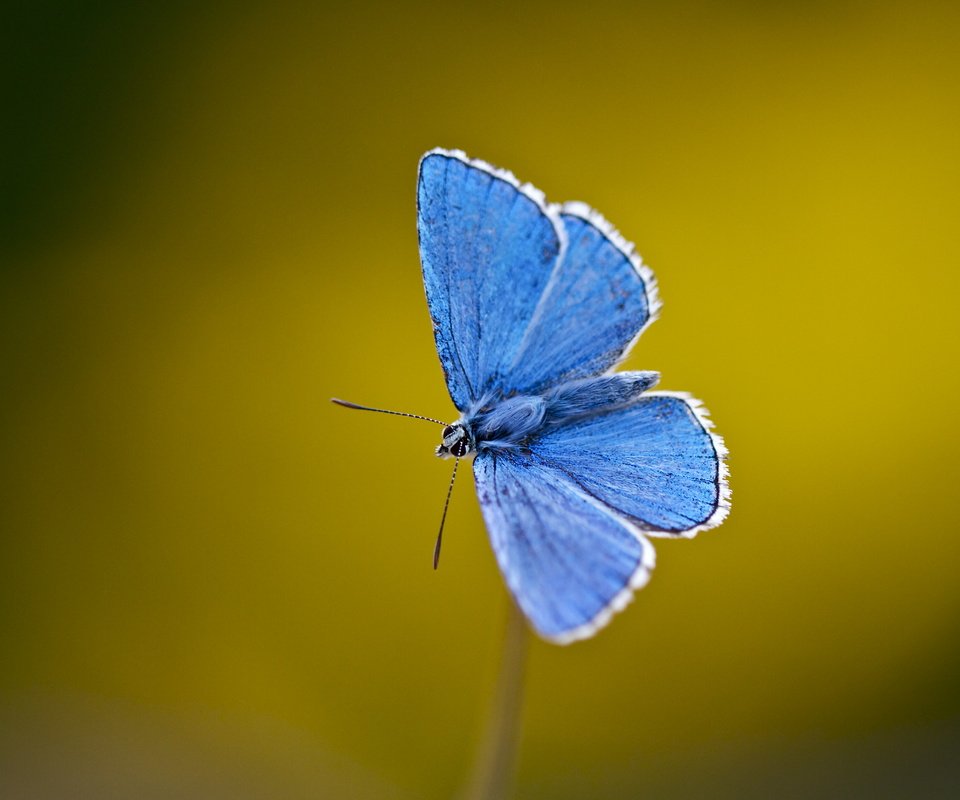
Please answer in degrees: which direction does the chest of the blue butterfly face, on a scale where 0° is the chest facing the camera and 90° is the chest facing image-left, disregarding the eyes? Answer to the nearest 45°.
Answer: approximately 90°
